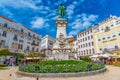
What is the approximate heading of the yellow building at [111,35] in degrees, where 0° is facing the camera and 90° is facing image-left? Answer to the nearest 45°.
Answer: approximately 45°

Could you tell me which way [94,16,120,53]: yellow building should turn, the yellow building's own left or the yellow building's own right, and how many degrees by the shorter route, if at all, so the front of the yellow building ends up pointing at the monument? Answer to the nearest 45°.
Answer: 0° — it already faces it
